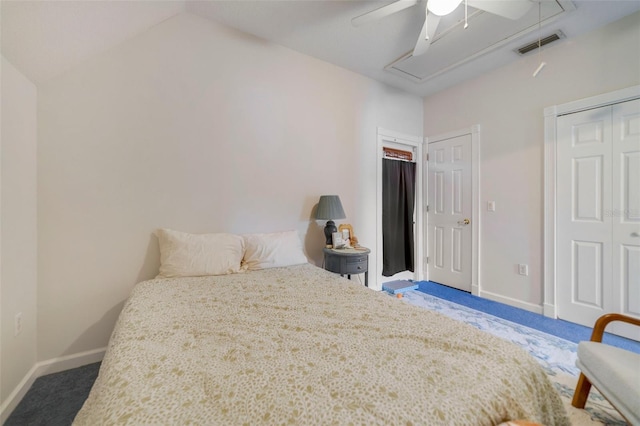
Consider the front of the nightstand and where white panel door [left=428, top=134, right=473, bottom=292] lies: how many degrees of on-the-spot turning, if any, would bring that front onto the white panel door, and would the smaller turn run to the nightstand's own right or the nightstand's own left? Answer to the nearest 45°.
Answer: approximately 90° to the nightstand's own left

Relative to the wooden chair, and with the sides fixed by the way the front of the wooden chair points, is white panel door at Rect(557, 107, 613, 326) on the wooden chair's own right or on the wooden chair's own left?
on the wooden chair's own right

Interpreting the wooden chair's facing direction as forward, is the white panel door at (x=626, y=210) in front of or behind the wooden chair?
behind

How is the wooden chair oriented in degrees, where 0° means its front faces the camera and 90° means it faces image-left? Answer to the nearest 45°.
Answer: approximately 45°

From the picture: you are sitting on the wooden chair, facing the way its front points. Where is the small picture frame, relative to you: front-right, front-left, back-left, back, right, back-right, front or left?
front-right

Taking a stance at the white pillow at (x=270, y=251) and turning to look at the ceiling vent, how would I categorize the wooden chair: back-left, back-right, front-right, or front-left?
front-right

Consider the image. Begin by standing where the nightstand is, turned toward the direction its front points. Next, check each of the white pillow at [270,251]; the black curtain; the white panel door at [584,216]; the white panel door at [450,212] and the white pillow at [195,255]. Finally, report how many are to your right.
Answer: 2

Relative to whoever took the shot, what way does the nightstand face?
facing the viewer and to the right of the viewer

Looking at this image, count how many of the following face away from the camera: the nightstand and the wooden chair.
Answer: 0

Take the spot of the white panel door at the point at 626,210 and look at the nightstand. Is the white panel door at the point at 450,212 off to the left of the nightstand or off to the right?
right

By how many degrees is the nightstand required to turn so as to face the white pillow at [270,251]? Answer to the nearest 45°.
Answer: approximately 90° to its right

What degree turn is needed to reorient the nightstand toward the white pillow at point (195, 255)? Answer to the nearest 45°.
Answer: approximately 90° to its right

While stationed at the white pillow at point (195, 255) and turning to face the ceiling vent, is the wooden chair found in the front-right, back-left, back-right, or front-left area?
front-right

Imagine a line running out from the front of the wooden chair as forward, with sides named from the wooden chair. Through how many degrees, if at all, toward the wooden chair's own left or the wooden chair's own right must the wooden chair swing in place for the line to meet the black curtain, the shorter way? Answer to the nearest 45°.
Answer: approximately 90° to the wooden chair's own right

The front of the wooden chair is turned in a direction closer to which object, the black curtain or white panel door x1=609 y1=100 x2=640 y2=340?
the black curtain

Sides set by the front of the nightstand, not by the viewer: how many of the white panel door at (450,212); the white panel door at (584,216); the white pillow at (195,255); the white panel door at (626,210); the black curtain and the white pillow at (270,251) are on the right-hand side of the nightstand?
2

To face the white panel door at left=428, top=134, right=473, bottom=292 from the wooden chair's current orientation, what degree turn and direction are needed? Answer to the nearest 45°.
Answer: approximately 90° to its right

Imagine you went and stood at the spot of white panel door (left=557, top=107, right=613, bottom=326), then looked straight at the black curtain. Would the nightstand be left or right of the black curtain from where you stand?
left

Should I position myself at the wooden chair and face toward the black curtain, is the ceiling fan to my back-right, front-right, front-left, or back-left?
front-left

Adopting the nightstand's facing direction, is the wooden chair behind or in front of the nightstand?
in front

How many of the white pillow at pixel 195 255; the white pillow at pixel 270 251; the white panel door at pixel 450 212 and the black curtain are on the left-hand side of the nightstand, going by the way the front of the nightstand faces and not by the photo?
2
